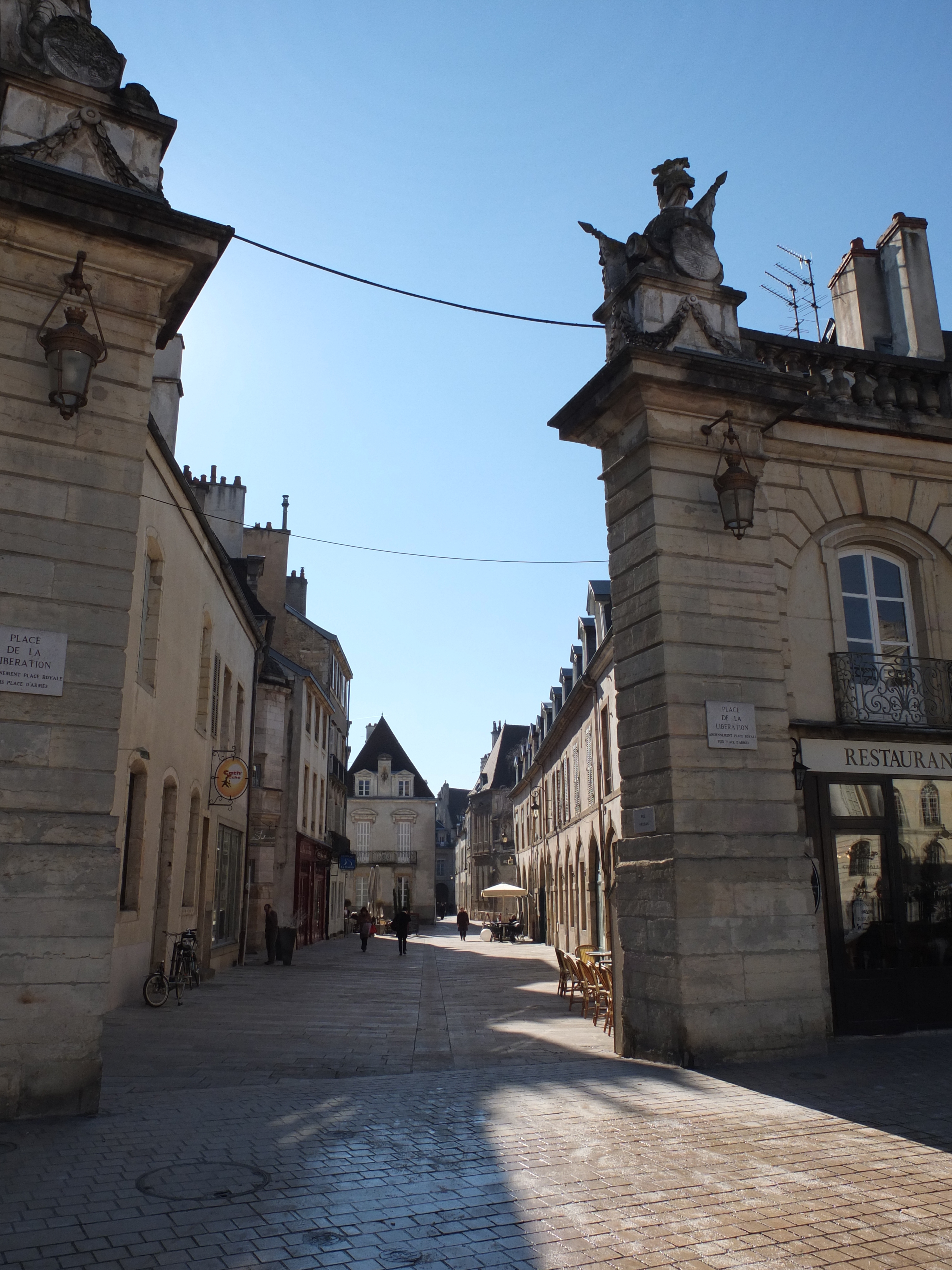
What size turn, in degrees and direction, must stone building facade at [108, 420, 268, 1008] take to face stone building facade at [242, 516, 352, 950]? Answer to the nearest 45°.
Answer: approximately 90° to its left

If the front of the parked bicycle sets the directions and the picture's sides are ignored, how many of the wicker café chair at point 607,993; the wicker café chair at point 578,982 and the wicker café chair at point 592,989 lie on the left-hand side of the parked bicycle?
3

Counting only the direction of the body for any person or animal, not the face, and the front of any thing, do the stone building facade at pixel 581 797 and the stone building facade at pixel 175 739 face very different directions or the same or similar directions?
very different directions

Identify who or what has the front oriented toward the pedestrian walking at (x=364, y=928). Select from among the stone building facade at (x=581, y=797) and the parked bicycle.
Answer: the stone building facade

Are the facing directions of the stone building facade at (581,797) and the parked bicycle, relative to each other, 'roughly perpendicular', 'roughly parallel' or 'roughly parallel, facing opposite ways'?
roughly perpendicular

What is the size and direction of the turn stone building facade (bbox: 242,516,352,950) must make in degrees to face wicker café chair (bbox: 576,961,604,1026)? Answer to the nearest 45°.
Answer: approximately 90° to its right

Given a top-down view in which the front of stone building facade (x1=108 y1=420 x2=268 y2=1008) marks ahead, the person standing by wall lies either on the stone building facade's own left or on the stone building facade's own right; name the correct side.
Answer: on the stone building facade's own left

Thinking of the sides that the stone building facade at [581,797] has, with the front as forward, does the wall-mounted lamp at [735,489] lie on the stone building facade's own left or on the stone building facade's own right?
on the stone building facade's own left

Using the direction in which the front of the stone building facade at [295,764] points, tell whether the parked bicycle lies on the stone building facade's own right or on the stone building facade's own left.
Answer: on the stone building facade's own right

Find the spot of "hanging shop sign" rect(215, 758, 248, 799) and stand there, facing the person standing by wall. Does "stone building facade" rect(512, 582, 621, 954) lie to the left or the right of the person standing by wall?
right

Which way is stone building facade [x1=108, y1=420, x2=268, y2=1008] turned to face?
to the viewer's right

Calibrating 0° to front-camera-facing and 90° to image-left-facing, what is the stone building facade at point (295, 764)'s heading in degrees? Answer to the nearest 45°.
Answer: approximately 270°

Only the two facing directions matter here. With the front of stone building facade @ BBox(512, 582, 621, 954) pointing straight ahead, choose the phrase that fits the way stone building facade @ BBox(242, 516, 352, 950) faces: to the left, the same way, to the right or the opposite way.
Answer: the opposite way

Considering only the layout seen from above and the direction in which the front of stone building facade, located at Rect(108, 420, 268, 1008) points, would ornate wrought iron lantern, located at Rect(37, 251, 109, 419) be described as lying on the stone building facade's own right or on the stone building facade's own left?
on the stone building facade's own right

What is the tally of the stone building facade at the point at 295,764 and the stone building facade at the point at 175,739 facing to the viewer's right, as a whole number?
2
